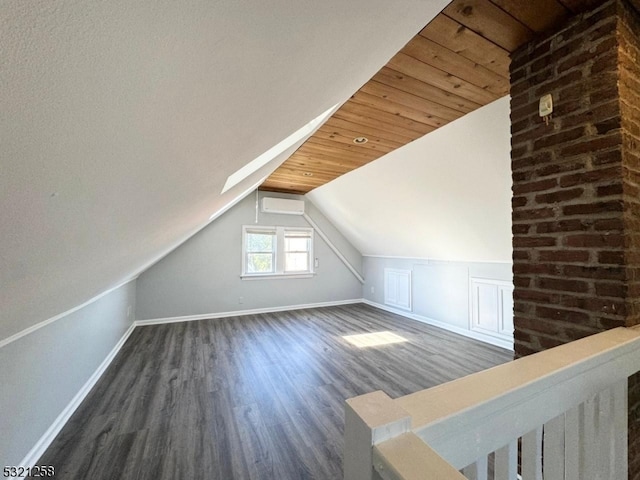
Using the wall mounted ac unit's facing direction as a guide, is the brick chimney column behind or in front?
in front

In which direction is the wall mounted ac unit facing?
toward the camera

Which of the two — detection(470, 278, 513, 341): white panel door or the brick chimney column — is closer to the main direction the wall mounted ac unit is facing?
the brick chimney column

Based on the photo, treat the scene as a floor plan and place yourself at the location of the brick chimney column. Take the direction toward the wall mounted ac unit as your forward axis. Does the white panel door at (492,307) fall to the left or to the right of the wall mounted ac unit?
right

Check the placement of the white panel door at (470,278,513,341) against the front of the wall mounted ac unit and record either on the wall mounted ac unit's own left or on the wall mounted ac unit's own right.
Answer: on the wall mounted ac unit's own left

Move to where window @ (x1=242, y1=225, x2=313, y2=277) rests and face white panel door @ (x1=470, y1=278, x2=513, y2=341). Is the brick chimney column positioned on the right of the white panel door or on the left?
right
